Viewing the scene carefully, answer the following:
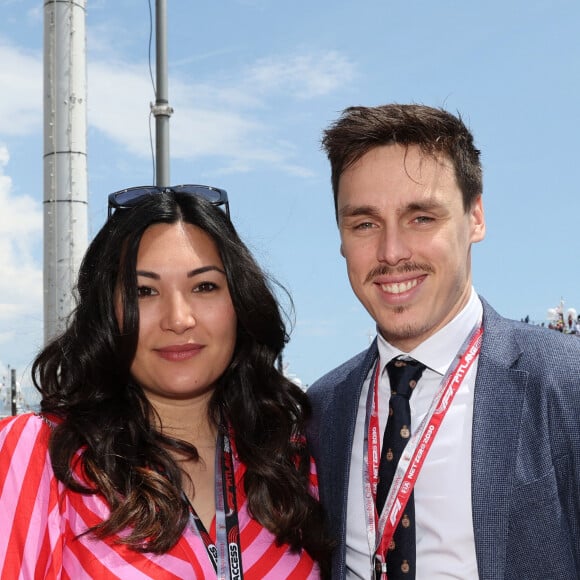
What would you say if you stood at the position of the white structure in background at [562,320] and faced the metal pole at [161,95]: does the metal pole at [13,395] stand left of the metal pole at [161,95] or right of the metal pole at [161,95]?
right

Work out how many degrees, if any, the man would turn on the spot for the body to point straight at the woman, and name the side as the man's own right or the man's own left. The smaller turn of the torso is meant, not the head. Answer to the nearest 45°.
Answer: approximately 45° to the man's own right

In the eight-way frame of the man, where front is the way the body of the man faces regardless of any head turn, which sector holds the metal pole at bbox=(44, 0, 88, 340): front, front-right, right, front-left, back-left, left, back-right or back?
right

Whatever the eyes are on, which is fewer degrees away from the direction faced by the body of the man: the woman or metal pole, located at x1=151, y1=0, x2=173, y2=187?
the woman

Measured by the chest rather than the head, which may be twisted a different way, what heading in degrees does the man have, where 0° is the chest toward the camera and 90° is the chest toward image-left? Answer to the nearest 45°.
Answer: approximately 45°

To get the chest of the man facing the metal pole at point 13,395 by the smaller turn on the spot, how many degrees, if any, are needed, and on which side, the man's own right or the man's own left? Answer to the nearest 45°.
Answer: approximately 90° to the man's own right
